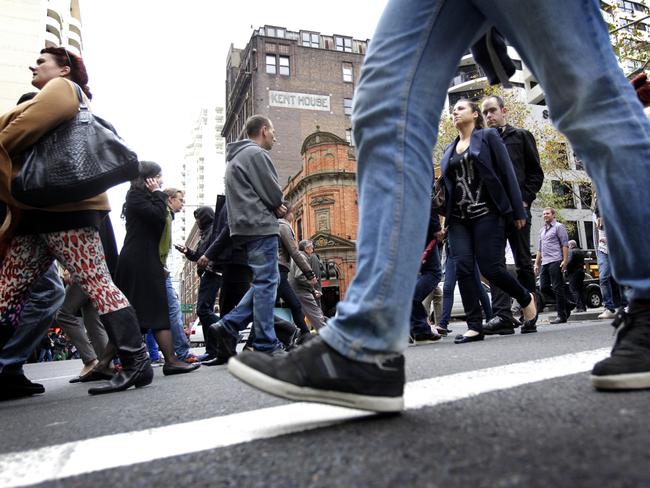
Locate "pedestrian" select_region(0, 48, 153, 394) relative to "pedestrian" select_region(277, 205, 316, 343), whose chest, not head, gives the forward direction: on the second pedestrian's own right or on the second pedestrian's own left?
on the second pedestrian's own right

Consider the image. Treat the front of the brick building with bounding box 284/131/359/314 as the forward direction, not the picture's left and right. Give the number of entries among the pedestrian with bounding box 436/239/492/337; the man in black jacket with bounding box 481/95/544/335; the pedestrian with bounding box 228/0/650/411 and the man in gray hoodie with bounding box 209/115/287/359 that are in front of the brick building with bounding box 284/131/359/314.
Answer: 4

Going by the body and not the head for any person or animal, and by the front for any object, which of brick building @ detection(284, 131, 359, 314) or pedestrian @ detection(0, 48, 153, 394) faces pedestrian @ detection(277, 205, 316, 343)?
the brick building

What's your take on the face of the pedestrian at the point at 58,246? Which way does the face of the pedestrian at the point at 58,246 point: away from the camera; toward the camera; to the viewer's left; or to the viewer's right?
to the viewer's left

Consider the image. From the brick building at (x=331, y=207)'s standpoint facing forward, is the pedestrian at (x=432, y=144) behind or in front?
in front

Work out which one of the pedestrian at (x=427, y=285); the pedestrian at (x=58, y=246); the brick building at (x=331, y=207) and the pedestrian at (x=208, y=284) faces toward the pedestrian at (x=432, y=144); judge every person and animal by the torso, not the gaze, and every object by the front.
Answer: the brick building

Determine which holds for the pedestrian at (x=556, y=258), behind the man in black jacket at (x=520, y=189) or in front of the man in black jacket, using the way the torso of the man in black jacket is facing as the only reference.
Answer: behind
